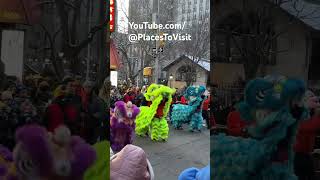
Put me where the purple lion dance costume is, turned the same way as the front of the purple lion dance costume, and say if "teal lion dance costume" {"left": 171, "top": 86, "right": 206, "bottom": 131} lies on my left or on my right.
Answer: on my left

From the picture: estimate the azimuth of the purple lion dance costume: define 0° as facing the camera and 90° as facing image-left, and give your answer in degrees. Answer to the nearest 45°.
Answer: approximately 315°

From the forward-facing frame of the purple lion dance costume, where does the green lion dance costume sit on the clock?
The green lion dance costume is roughly at 8 o'clock from the purple lion dance costume.
